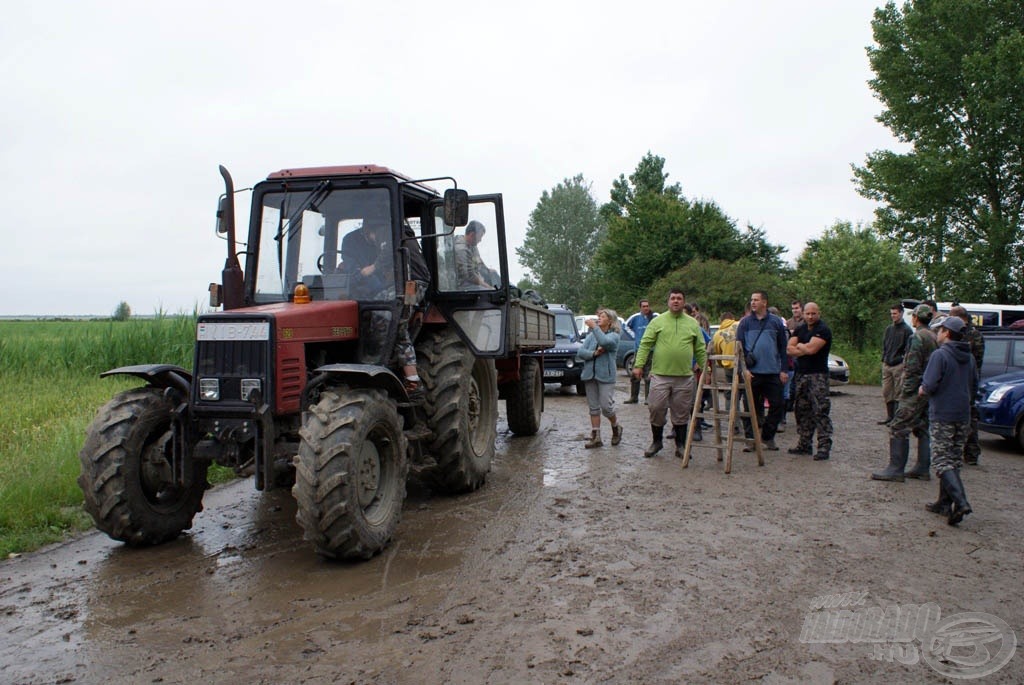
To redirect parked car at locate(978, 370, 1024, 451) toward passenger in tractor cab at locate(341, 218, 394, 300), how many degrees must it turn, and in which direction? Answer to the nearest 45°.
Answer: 0° — it already faces them

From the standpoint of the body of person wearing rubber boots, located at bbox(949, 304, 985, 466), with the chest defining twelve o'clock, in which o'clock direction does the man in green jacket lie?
The man in green jacket is roughly at 11 o'clock from the person wearing rubber boots.

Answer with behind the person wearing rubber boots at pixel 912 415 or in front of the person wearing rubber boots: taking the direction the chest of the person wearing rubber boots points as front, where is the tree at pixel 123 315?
in front

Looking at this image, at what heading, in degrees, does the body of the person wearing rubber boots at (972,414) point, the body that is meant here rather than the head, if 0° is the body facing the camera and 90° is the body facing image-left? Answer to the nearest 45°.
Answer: approximately 90°

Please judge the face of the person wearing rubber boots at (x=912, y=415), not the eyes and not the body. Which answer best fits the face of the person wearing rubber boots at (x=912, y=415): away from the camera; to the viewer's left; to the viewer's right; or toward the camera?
to the viewer's left

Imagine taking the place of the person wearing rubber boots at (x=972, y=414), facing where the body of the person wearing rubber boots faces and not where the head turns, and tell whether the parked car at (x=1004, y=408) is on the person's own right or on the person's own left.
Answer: on the person's own right

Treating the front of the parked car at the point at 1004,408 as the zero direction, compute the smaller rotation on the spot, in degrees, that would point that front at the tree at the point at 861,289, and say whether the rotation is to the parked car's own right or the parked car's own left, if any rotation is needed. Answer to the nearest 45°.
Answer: approximately 135° to the parked car's own right

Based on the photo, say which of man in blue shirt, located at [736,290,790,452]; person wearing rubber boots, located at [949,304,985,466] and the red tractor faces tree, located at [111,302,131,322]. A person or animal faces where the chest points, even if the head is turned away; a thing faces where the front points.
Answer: the person wearing rubber boots

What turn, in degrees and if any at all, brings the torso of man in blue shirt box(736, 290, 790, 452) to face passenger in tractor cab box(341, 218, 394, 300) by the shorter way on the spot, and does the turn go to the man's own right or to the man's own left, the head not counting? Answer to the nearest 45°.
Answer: approximately 45° to the man's own right

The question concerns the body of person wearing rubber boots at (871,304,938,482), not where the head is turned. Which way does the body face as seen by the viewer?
to the viewer's left

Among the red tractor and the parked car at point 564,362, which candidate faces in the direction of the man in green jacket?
the parked car
